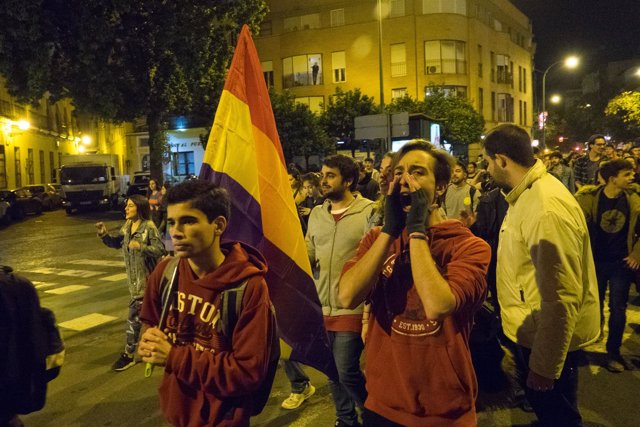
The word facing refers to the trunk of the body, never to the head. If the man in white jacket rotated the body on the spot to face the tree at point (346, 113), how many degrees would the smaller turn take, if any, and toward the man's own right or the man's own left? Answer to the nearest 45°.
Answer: approximately 90° to the man's own right

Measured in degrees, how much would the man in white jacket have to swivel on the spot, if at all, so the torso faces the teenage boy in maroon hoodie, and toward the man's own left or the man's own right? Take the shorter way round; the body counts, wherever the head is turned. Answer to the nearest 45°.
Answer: approximately 45° to the man's own left

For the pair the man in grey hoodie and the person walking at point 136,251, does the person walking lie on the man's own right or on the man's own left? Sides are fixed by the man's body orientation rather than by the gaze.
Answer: on the man's own right

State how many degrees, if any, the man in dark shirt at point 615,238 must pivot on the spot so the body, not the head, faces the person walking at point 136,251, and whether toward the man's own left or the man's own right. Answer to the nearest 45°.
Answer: approximately 90° to the man's own right

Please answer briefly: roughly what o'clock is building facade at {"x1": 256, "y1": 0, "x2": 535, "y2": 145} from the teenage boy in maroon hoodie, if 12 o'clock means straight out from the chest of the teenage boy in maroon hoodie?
The building facade is roughly at 5 o'clock from the teenage boy in maroon hoodie.

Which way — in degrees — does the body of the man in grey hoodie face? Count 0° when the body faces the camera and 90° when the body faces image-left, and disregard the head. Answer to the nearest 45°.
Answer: approximately 45°

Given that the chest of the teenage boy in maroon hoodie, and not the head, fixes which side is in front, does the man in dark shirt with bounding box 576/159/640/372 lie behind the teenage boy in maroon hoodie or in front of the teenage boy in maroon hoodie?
behind

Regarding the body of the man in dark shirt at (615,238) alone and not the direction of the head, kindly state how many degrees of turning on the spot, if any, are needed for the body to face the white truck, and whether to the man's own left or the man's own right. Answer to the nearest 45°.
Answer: approximately 135° to the man's own right
